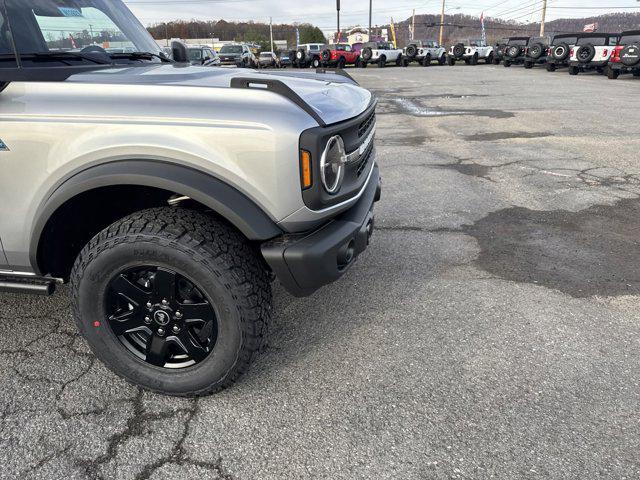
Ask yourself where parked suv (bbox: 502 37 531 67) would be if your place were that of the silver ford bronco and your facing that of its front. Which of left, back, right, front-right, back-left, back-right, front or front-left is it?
left

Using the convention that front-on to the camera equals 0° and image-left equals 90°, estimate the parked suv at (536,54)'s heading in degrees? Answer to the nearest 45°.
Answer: approximately 180°

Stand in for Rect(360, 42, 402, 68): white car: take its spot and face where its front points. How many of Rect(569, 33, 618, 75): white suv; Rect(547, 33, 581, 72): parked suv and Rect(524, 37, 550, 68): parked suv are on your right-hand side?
3

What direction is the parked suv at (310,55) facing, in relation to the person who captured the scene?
facing away from the viewer and to the right of the viewer

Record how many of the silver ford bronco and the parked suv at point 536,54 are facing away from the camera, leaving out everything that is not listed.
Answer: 1

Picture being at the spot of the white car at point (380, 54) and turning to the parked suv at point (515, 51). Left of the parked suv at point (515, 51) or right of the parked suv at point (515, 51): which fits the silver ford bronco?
right

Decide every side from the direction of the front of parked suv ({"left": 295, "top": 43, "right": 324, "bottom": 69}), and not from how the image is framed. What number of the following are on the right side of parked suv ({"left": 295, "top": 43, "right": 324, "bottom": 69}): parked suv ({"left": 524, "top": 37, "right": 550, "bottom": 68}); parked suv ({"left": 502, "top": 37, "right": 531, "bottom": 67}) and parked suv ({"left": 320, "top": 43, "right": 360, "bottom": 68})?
3

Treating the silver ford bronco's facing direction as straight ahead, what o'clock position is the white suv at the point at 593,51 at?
The white suv is roughly at 9 o'clock from the silver ford bronco.

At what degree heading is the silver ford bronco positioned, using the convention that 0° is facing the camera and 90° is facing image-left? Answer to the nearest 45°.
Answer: approximately 315°

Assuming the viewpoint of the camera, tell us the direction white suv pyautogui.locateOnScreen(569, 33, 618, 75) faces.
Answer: facing away from the viewer and to the right of the viewer

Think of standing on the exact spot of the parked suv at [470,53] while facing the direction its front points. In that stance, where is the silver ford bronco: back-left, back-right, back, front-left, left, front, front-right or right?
back-right

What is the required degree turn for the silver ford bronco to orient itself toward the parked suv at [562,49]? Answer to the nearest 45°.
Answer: approximately 90° to its left

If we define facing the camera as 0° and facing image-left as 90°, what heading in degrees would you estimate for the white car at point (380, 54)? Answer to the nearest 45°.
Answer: approximately 225°

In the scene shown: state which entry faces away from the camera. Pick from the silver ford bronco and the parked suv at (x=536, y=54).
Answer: the parked suv
